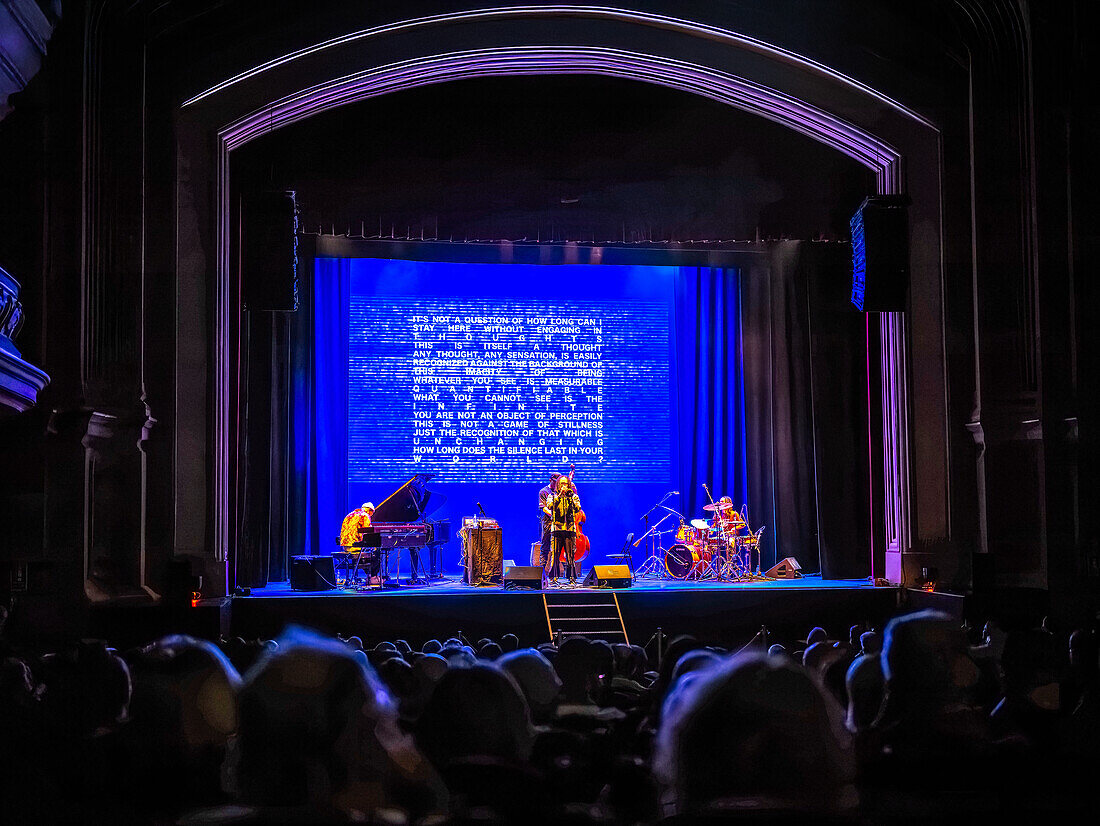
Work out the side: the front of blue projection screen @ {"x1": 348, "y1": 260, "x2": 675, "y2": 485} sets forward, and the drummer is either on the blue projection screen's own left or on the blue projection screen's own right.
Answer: on the blue projection screen's own left

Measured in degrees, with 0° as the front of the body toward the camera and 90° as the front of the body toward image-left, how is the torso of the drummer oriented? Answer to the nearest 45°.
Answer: approximately 45°

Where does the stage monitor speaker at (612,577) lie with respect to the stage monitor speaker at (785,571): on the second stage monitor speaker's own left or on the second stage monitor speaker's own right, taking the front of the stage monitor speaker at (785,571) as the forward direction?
on the second stage monitor speaker's own left

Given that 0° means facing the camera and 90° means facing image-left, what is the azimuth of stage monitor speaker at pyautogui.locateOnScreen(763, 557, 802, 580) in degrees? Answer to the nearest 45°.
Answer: approximately 135°

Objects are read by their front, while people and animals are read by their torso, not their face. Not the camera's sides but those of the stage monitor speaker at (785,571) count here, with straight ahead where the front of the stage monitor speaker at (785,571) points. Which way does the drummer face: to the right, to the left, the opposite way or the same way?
to the left

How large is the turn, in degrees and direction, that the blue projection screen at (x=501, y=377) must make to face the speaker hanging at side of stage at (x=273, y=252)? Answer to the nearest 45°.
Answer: approximately 45° to its right
